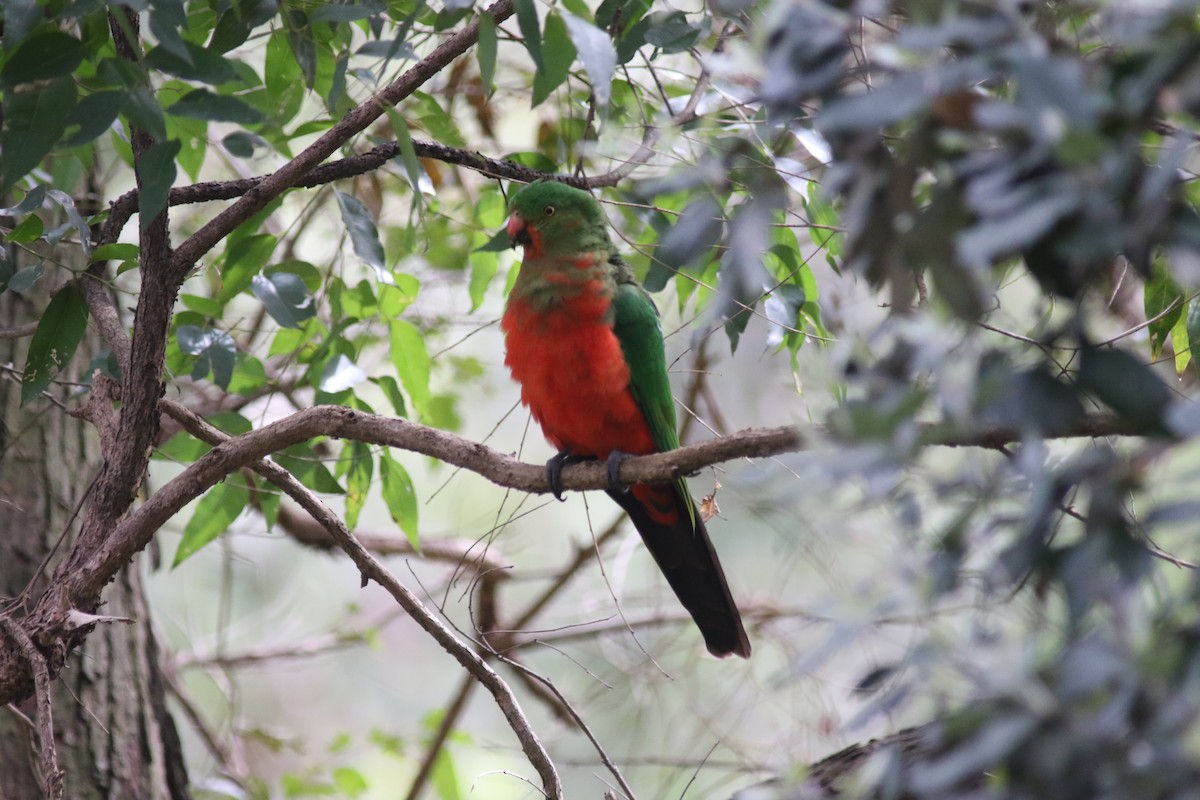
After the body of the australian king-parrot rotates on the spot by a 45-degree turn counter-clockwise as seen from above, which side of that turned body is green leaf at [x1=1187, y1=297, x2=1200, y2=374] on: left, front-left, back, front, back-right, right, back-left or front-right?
front-left

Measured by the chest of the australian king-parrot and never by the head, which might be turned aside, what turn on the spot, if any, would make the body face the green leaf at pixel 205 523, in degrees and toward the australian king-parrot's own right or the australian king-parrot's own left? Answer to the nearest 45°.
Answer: approximately 45° to the australian king-parrot's own right

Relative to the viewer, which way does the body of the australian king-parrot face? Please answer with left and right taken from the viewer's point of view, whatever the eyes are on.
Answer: facing the viewer and to the left of the viewer
